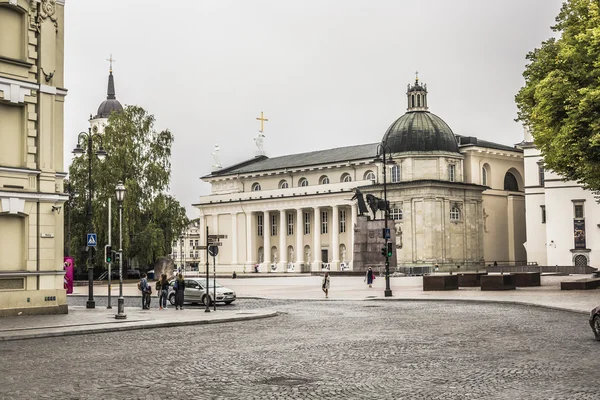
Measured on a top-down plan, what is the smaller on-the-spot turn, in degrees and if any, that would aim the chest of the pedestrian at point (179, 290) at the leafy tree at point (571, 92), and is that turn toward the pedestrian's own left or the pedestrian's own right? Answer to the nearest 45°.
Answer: approximately 90° to the pedestrian's own right

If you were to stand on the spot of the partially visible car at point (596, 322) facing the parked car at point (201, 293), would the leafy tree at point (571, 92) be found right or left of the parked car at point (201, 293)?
right

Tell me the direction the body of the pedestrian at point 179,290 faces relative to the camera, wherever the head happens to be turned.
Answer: away from the camera

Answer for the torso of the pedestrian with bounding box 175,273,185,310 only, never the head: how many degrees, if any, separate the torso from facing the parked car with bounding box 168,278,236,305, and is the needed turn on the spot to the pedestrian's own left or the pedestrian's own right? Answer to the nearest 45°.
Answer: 0° — they already face it

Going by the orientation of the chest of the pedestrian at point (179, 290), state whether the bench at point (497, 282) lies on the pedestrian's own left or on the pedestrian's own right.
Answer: on the pedestrian's own right

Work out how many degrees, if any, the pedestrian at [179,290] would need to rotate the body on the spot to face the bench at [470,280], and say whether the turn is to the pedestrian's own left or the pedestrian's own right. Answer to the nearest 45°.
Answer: approximately 45° to the pedestrian's own right

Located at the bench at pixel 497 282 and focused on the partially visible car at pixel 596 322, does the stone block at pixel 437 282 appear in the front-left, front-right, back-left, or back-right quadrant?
front-right
